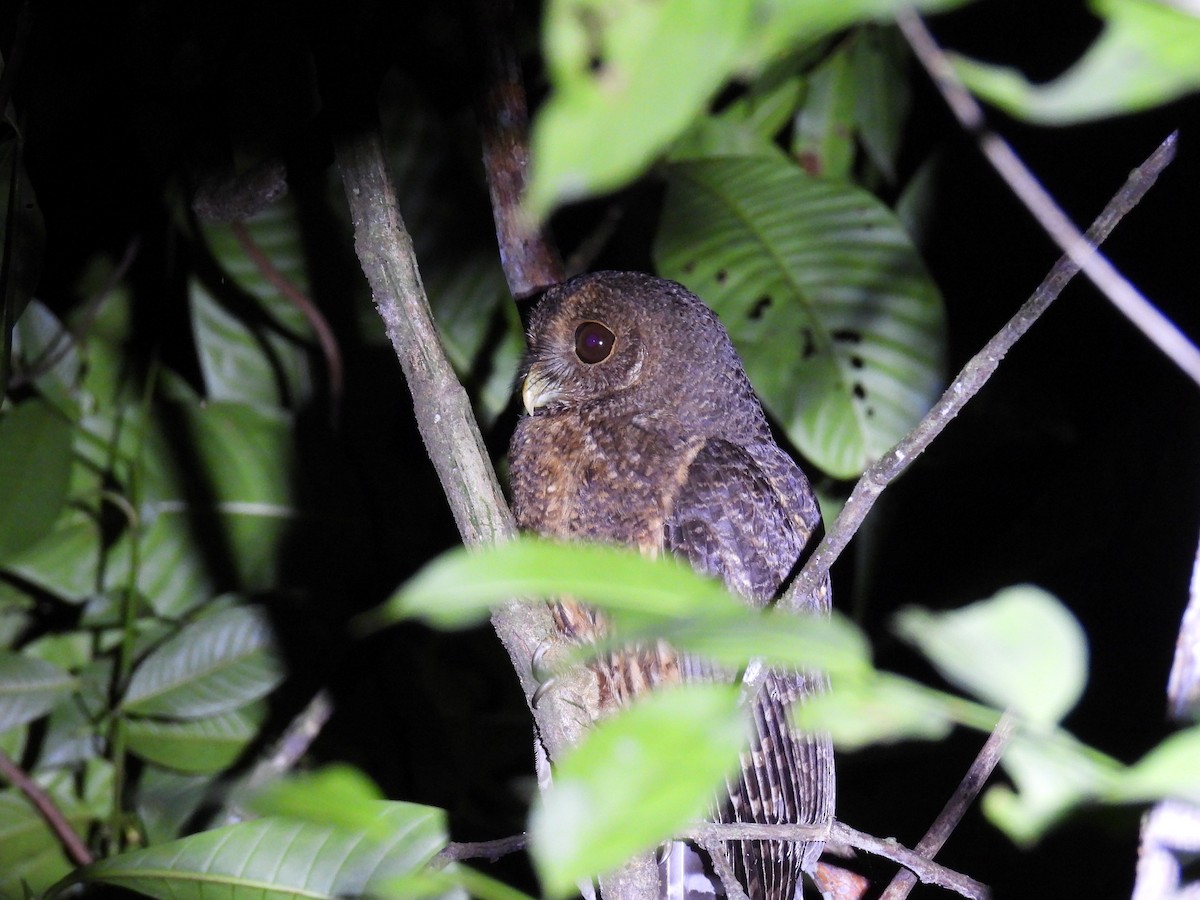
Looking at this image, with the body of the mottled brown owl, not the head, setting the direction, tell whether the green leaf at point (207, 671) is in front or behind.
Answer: in front

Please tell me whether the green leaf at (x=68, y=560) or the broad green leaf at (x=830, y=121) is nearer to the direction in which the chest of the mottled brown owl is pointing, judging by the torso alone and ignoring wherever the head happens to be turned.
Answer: the green leaf

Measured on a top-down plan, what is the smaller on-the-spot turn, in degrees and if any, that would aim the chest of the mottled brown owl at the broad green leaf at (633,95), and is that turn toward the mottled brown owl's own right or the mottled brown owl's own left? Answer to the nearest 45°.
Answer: approximately 90° to the mottled brown owl's own left

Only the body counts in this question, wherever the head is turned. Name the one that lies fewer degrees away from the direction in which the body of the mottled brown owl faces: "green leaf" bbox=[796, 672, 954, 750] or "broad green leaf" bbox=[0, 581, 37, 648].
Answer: the broad green leaf

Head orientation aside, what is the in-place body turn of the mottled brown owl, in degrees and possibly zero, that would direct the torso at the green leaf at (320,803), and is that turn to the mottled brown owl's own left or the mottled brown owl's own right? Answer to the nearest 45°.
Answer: approximately 90° to the mottled brown owl's own left

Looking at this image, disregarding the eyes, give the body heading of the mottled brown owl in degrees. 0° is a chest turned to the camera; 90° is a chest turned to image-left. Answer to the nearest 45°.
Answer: approximately 90°

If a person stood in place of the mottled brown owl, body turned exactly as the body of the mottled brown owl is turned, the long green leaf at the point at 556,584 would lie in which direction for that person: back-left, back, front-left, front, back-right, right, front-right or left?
left

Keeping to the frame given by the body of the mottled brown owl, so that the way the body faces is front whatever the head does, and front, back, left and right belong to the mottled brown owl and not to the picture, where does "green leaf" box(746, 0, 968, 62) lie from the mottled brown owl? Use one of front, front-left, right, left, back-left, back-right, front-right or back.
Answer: left
